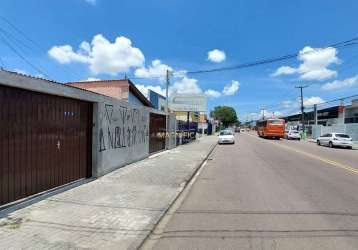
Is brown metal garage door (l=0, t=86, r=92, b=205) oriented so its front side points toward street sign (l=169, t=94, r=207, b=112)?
no

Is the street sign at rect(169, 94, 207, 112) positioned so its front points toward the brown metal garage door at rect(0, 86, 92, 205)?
yes

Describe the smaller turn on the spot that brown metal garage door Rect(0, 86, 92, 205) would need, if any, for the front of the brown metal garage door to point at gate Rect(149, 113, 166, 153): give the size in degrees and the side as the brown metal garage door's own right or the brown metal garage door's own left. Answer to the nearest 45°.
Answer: approximately 90° to the brown metal garage door's own left

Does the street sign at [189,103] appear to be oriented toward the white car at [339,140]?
no

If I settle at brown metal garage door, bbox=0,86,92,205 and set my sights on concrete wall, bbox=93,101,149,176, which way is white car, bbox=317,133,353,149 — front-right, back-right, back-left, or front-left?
front-right

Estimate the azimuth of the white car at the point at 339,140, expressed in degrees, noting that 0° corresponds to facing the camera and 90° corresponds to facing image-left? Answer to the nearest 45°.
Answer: approximately 135°

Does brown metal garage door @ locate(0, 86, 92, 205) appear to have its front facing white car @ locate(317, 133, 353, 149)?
no

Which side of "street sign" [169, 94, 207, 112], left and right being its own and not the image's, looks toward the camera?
front

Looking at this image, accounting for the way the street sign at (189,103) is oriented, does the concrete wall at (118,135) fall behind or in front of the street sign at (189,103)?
in front

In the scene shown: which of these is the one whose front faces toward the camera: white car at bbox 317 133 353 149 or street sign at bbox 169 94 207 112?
the street sign

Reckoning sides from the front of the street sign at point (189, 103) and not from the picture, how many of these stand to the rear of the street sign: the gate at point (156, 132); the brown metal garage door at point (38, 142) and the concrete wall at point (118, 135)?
0

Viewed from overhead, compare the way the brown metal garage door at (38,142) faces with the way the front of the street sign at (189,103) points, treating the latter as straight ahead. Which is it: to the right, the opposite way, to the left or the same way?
to the left
